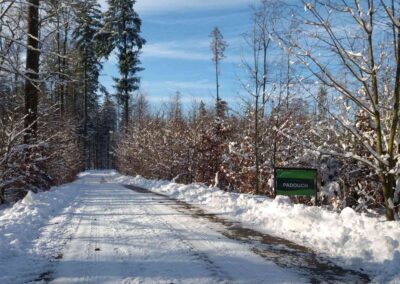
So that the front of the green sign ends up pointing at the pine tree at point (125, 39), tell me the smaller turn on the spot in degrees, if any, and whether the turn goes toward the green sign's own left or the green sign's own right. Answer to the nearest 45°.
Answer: approximately 135° to the green sign's own right

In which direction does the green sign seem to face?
toward the camera
